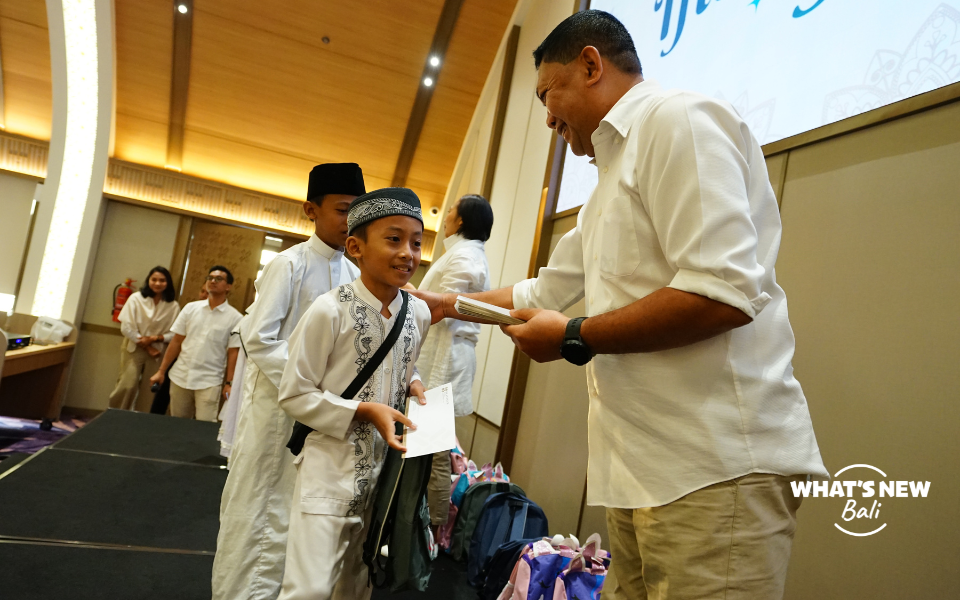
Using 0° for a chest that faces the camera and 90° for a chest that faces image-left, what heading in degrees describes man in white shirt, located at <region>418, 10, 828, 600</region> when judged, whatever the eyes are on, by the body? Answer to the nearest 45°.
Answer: approximately 90°

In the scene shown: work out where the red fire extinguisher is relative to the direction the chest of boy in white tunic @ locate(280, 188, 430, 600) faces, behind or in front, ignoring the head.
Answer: behind

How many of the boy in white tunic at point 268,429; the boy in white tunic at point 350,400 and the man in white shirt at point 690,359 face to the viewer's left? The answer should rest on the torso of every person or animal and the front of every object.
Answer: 1

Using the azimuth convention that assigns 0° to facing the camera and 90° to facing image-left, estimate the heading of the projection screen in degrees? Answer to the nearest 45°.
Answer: approximately 45°

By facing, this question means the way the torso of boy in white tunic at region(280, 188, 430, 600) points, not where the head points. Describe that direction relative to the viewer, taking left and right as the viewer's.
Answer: facing the viewer and to the right of the viewer

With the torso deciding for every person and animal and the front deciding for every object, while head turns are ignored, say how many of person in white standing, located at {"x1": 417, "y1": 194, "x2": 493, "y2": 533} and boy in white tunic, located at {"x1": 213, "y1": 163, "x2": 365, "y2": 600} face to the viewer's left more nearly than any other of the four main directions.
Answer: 1

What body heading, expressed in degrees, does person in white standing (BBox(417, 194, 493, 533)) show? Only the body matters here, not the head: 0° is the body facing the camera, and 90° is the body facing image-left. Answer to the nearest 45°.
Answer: approximately 90°

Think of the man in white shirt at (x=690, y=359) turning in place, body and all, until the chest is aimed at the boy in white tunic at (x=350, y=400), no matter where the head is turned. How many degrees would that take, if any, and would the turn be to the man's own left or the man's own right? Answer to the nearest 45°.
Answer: approximately 45° to the man's own right

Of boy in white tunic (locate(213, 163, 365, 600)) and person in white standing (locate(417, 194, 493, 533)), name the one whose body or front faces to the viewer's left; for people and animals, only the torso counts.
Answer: the person in white standing

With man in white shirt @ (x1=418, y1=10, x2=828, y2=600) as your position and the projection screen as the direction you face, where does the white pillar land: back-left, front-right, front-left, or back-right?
front-left

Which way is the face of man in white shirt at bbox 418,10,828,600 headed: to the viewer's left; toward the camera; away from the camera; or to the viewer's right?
to the viewer's left
